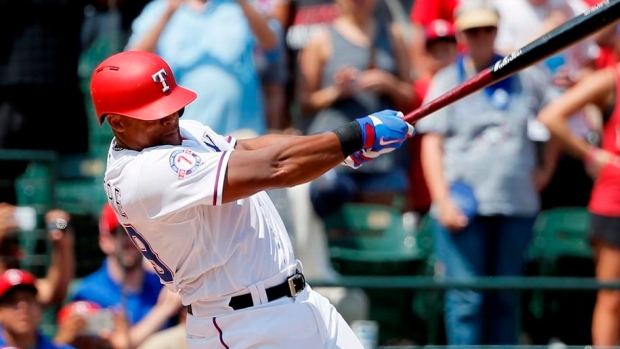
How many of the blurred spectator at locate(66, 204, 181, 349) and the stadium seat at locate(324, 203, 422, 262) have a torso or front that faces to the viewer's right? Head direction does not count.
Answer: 0

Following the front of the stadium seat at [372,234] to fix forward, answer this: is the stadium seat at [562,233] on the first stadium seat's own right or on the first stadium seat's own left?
on the first stadium seat's own left

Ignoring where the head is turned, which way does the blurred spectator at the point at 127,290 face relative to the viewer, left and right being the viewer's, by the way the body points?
facing the viewer

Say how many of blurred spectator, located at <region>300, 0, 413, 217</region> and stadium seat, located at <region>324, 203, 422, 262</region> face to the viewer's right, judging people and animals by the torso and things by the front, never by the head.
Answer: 0

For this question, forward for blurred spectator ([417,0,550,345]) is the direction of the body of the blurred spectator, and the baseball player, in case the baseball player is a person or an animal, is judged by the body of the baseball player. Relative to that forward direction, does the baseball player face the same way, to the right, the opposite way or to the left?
to the left

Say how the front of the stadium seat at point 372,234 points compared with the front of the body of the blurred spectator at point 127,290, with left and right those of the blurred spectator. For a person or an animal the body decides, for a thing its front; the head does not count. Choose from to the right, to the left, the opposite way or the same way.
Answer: the same way

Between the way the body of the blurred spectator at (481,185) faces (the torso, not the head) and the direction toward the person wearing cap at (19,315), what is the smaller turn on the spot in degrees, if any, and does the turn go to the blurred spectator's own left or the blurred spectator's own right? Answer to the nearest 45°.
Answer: approximately 45° to the blurred spectator's own right

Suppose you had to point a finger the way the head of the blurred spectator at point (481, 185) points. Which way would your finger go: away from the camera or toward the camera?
toward the camera

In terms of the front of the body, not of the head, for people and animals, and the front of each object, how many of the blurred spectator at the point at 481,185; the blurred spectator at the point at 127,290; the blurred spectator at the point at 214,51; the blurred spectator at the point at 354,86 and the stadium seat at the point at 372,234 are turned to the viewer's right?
0

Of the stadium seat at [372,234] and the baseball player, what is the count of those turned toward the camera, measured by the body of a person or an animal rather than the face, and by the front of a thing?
1

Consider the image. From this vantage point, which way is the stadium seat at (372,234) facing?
toward the camera

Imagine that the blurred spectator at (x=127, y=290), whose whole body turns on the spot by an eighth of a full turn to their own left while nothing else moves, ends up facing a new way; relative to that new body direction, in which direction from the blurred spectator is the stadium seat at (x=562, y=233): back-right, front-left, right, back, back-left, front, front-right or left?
front-left

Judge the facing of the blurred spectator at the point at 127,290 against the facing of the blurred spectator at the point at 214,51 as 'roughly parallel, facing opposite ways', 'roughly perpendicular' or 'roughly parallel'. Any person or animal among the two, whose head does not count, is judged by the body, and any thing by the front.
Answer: roughly parallel

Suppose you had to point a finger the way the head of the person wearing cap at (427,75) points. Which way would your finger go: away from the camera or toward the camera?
toward the camera

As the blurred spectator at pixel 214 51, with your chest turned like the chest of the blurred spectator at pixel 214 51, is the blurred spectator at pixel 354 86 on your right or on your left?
on your left

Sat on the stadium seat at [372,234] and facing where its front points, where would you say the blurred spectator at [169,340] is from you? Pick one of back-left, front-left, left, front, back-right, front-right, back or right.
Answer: front-right

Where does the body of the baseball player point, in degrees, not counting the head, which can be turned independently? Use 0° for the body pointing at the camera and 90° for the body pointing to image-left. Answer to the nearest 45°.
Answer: approximately 270°

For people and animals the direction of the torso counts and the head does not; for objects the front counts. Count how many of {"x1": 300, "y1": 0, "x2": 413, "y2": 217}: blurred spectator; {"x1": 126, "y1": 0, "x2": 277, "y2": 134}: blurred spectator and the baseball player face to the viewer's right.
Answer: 1

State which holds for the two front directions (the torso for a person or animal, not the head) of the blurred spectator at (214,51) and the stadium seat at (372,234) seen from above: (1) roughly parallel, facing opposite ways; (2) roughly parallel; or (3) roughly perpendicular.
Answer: roughly parallel
